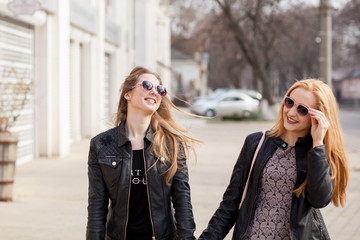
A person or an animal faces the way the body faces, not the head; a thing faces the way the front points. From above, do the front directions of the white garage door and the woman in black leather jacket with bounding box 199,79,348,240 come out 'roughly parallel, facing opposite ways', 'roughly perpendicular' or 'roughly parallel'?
roughly perpendicular

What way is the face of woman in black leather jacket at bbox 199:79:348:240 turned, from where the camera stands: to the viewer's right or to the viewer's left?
to the viewer's left

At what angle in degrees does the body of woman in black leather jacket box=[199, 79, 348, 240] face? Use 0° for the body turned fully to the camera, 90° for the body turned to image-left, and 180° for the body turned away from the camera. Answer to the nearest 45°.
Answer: approximately 0°

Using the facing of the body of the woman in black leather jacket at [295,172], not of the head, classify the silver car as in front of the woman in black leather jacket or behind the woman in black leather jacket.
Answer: behind

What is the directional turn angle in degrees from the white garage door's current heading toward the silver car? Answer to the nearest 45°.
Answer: approximately 90° to its left

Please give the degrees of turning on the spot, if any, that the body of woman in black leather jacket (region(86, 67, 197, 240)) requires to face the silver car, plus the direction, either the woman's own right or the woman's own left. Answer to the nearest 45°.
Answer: approximately 180°

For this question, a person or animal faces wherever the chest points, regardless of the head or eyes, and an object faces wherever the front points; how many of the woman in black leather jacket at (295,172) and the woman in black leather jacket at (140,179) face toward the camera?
2

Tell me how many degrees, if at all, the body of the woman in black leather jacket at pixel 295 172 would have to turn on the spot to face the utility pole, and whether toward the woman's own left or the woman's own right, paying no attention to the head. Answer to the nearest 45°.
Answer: approximately 180°
